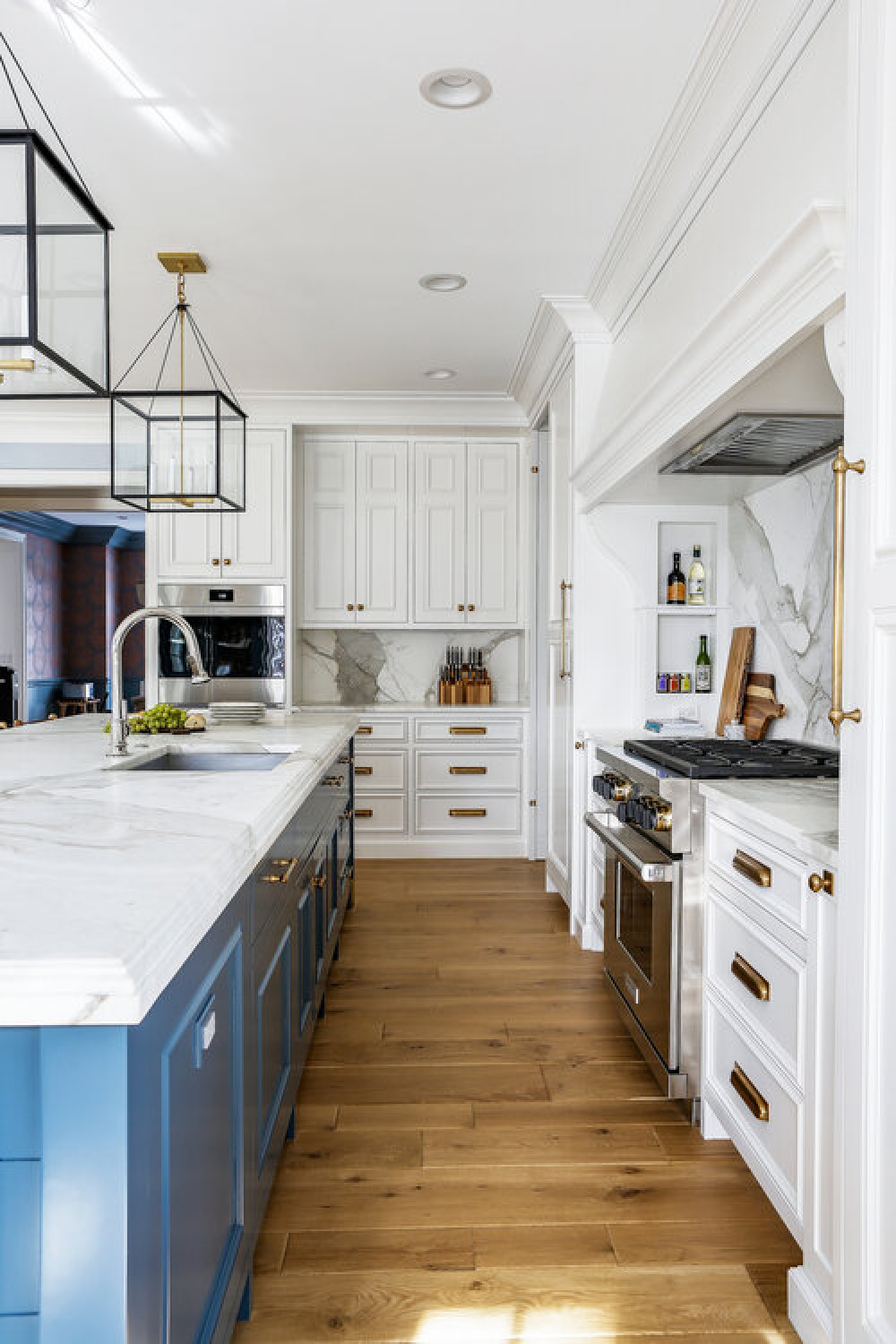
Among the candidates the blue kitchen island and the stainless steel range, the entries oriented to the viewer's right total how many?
1

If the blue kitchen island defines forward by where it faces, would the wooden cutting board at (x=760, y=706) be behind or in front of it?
in front

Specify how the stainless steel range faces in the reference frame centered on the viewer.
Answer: facing to the left of the viewer

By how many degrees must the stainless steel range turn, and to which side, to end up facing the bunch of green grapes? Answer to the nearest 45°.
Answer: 0° — it already faces it

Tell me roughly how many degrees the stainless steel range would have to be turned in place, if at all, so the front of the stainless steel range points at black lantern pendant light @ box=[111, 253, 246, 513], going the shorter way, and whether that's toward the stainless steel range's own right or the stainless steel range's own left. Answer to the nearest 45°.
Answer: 0° — it already faces it

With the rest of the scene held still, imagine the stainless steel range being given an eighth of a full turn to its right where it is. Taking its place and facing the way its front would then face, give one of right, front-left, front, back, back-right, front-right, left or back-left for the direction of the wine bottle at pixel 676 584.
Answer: front-right

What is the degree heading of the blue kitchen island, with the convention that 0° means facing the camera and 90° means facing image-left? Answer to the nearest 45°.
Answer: approximately 270°

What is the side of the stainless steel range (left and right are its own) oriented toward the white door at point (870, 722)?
left

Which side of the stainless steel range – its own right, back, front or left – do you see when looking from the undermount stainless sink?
front

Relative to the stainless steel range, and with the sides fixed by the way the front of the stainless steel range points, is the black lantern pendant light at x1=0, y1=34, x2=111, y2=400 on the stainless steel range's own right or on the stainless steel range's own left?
on the stainless steel range's own left
